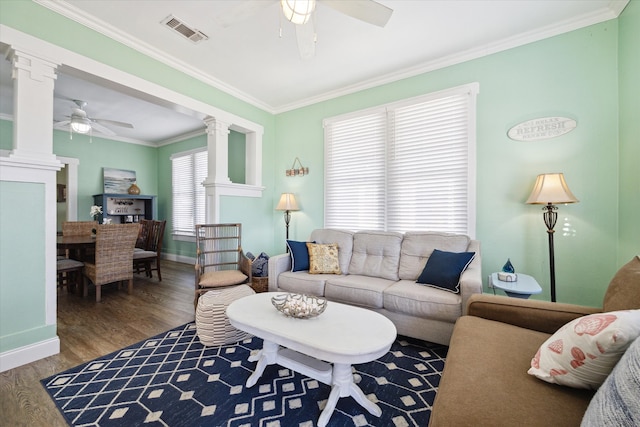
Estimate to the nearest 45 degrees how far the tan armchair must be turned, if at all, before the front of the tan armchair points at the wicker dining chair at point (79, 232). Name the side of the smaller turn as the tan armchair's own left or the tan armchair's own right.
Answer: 0° — it already faces it

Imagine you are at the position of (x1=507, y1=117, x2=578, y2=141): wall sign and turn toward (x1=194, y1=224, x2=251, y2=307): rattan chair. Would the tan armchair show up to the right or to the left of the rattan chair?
left

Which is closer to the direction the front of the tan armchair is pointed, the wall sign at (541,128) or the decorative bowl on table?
the decorative bowl on table

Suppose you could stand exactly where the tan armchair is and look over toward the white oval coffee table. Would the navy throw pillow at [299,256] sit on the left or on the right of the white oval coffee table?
right

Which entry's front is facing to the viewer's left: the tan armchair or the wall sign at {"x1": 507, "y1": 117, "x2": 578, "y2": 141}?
the tan armchair

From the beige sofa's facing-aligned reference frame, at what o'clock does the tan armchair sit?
The tan armchair is roughly at 10 o'clock from the beige sofa.

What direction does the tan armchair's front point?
to the viewer's left
